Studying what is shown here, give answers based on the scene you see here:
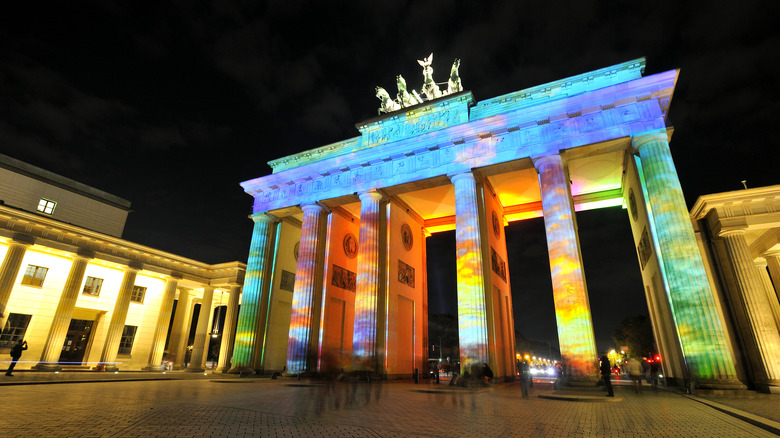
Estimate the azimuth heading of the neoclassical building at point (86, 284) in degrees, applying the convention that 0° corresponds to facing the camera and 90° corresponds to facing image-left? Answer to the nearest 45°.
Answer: approximately 315°

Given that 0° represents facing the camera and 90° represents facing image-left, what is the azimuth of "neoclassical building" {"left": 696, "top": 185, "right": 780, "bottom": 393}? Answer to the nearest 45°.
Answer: approximately 45°

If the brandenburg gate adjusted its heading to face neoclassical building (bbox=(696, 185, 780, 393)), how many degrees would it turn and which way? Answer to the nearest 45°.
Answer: approximately 135° to its left

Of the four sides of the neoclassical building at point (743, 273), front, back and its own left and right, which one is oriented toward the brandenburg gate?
front

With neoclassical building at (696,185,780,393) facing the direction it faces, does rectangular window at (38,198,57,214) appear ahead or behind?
ahead

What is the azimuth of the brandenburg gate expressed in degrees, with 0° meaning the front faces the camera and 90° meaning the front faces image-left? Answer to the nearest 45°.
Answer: approximately 45°

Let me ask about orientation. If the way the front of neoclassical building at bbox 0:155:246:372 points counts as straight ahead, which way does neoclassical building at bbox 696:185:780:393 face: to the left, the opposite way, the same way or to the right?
the opposite way

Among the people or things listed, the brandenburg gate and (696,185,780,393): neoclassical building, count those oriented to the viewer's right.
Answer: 0

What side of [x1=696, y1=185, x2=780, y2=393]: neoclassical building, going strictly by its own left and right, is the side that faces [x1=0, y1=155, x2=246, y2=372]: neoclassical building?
front

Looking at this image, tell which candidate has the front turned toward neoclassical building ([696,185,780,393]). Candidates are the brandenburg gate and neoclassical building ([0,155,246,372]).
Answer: neoclassical building ([0,155,246,372])
